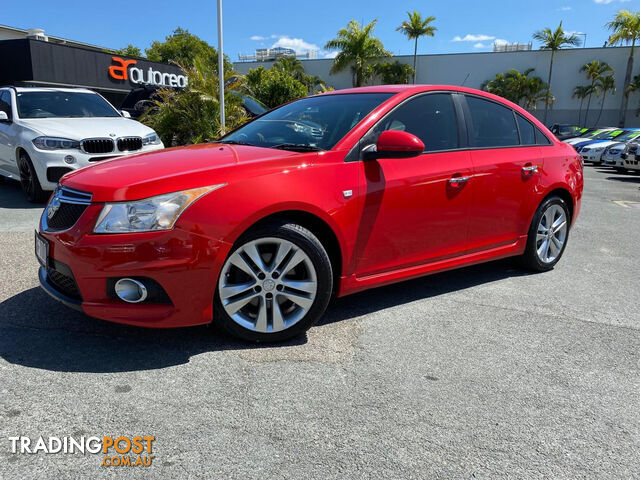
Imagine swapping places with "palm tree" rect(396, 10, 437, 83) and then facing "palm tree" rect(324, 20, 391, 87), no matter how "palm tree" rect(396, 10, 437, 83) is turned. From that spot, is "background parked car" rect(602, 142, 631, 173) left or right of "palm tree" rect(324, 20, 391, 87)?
left

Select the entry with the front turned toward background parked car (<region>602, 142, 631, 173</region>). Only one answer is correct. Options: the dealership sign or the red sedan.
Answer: the dealership sign

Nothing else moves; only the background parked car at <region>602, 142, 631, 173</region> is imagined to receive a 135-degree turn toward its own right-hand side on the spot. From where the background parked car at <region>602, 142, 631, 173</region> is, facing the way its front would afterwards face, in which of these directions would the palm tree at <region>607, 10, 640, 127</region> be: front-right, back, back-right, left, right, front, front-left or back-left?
front

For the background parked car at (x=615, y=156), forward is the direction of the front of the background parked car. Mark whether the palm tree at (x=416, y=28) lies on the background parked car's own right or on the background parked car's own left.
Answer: on the background parked car's own right

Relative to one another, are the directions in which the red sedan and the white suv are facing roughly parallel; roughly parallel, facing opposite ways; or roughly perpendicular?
roughly perpendicular

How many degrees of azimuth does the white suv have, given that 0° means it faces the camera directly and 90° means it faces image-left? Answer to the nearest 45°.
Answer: approximately 315°

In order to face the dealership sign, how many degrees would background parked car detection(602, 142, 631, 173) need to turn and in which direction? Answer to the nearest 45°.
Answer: approximately 45° to its right

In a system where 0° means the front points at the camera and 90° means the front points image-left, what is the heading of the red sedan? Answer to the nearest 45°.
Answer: approximately 45°

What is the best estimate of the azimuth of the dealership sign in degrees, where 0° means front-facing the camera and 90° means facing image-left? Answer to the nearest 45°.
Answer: approximately 315°

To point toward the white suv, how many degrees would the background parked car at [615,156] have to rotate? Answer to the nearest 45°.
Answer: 0° — it already faces it

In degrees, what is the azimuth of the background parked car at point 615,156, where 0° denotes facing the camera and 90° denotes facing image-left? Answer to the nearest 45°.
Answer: approximately 45°

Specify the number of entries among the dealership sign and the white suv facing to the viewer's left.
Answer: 0
